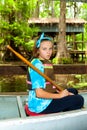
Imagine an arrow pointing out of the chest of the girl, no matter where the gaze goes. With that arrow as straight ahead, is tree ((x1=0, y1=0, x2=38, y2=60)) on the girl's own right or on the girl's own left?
on the girl's own left

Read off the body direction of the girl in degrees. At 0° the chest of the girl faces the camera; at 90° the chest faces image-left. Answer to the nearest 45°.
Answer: approximately 270°

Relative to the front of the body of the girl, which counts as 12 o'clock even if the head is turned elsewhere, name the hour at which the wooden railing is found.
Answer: The wooden railing is roughly at 9 o'clock from the girl.
